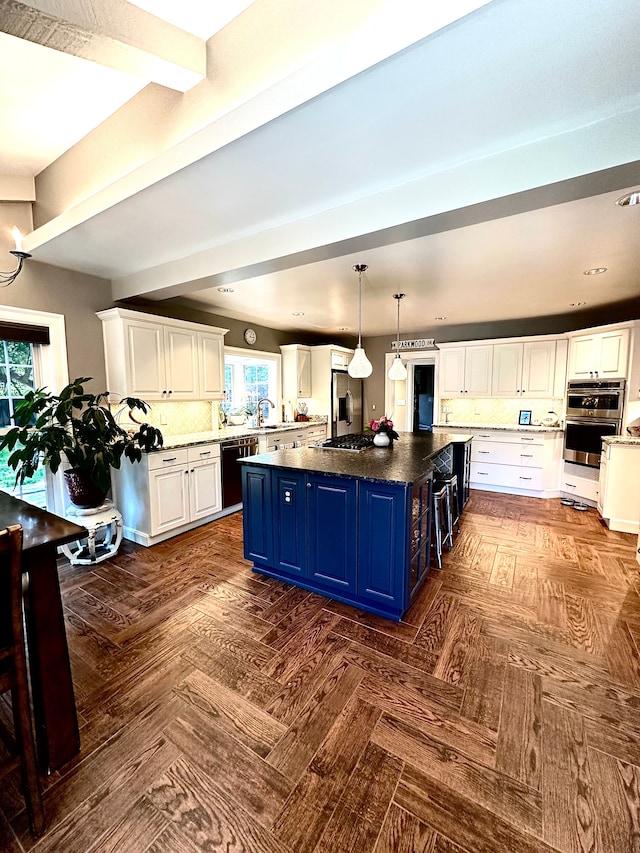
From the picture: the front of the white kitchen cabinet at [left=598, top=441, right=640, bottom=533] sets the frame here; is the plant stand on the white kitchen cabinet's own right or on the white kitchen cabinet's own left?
on the white kitchen cabinet's own left

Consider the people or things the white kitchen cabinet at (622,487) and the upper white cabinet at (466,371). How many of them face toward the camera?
1

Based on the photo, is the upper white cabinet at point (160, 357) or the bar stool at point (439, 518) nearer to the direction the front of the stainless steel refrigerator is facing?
the bar stool

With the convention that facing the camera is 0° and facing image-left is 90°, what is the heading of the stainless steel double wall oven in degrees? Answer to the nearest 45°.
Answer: approximately 45°

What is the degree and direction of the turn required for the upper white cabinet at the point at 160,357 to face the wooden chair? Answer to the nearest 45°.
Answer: approximately 45° to its right

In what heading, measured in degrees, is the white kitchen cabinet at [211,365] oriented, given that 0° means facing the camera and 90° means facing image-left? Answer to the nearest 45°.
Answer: approximately 315°

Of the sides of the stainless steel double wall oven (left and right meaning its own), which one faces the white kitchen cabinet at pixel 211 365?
front

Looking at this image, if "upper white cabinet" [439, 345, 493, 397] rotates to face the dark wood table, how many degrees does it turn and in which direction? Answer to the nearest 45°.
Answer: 0° — it already faces it

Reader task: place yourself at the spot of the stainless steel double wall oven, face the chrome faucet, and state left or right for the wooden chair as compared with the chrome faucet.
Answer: left

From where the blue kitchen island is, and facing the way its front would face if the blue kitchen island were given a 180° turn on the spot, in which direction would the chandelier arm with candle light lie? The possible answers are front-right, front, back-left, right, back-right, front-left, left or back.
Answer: back-left

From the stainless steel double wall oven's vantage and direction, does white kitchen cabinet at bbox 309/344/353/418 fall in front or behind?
in front

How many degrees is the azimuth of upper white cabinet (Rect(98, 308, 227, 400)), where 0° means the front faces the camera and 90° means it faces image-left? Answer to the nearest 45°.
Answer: approximately 315°

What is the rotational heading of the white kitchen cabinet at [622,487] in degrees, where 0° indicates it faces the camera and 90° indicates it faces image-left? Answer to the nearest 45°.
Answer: approximately 90°

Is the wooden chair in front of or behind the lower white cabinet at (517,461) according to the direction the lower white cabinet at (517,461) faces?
in front

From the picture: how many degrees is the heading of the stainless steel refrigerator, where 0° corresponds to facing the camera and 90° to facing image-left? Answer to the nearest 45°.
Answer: approximately 315°
